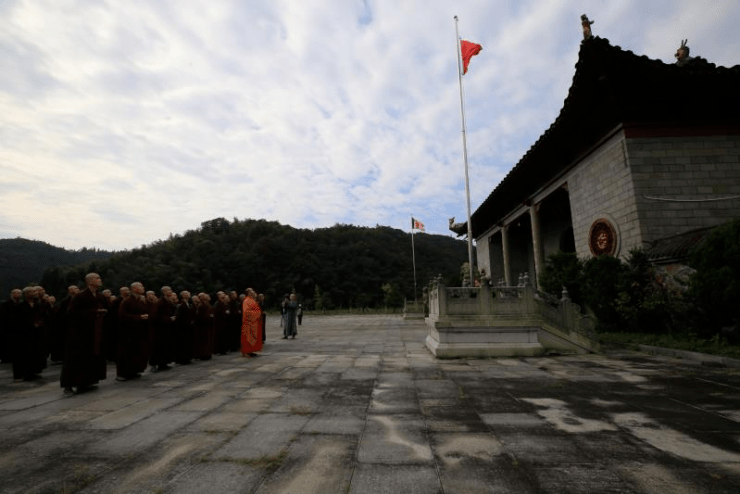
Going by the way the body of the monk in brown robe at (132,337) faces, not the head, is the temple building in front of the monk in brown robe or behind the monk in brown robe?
in front

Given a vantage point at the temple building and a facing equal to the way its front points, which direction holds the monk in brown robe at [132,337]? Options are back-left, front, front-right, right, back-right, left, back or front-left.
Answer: front

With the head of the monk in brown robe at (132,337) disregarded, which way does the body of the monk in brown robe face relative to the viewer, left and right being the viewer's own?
facing the viewer and to the right of the viewer

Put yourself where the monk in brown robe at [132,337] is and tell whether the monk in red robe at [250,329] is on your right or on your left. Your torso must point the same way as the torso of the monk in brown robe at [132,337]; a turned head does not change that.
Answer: on your left

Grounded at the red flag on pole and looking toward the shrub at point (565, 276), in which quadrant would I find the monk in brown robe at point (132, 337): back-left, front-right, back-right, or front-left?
back-right

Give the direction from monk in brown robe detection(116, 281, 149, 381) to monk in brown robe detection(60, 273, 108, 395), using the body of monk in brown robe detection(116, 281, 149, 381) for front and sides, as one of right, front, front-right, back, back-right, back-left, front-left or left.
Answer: right

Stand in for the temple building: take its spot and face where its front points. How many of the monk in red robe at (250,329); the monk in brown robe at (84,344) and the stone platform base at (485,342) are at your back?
0

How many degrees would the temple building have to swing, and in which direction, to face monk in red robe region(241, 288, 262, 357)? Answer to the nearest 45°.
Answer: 0° — it already faces them

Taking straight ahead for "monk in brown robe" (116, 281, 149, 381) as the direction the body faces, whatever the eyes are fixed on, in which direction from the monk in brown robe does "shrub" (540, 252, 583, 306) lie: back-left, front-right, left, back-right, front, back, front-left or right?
front-left

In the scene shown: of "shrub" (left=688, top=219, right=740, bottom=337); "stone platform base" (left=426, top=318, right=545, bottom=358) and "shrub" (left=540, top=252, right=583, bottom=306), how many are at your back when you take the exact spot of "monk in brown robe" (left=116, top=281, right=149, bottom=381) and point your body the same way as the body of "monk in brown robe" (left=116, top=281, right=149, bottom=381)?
0

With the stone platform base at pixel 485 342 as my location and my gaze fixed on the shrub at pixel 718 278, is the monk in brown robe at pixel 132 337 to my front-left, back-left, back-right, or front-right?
back-right

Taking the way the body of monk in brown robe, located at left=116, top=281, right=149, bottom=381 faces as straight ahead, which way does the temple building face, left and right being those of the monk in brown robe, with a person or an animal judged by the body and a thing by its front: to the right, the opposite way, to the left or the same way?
the opposite way

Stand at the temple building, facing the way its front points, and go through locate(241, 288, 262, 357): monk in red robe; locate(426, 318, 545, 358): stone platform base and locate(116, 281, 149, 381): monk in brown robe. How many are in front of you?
3

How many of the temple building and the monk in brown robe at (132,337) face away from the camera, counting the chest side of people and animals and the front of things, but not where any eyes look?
0
